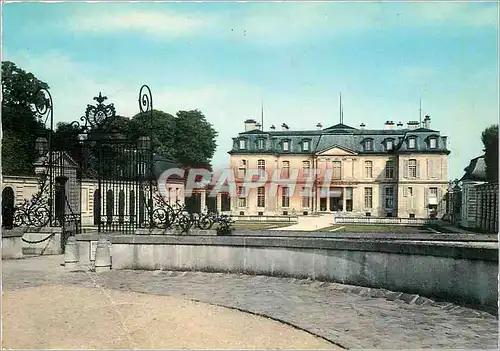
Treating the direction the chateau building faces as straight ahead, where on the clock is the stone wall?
The stone wall is roughly at 12 o'clock from the chateau building.

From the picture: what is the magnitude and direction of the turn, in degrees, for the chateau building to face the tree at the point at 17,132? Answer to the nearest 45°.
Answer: approximately 45° to its right

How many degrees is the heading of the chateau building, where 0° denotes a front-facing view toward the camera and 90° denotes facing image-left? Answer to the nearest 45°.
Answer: approximately 0°

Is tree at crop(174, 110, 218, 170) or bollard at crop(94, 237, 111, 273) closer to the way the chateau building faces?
the bollard

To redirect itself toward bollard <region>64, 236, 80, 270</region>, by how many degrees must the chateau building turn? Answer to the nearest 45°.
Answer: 0° — it already faces it

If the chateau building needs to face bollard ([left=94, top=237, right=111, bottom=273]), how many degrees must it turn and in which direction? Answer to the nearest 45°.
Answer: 0° — it already faces it

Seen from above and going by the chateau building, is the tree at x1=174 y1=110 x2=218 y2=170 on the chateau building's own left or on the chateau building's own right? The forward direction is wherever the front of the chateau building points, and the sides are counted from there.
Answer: on the chateau building's own right

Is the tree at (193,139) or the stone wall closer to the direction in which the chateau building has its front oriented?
the stone wall
